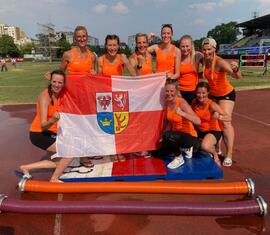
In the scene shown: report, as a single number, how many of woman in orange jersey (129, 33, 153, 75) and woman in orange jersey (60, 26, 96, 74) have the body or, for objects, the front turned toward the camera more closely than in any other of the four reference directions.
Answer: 2

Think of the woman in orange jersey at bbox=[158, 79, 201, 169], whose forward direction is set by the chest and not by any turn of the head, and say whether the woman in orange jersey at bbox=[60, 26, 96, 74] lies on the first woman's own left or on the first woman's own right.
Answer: on the first woman's own right

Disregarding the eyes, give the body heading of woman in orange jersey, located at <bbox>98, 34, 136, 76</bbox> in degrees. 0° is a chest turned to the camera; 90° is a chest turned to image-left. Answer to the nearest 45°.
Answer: approximately 0°

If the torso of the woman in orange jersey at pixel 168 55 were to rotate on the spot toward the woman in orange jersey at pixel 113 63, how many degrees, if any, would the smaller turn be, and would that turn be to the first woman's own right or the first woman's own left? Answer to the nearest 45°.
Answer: approximately 90° to the first woman's own right

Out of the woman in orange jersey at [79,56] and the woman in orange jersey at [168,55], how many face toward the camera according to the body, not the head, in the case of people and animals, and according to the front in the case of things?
2

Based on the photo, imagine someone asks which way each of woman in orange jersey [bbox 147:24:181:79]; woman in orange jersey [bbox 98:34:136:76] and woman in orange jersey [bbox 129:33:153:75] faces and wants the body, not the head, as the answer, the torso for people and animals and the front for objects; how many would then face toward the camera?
3
